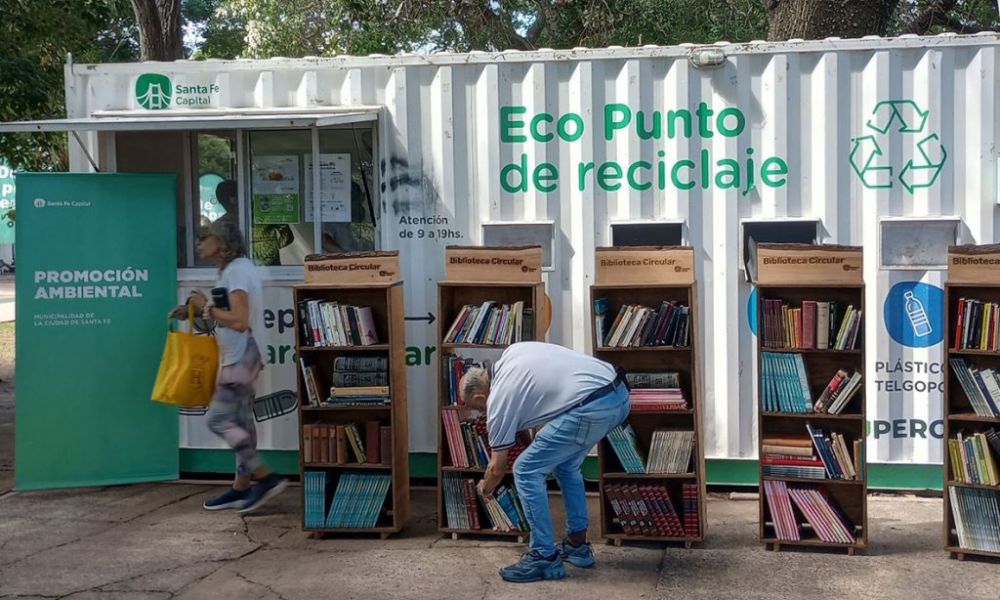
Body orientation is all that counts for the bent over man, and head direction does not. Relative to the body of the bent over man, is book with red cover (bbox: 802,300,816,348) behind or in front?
behind

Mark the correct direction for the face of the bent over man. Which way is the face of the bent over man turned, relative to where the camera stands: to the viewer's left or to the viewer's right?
to the viewer's left

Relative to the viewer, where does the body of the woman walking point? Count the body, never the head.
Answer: to the viewer's left

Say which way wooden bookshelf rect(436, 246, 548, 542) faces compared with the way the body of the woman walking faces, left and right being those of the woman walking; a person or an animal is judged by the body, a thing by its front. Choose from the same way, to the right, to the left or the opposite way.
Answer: to the left

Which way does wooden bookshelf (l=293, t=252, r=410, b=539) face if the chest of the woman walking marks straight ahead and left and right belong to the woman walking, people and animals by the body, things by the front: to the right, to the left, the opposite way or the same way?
to the left

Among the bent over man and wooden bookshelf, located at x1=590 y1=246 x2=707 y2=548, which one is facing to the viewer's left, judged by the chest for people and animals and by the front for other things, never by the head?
the bent over man

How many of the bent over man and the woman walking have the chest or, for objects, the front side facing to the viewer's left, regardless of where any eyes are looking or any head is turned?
2

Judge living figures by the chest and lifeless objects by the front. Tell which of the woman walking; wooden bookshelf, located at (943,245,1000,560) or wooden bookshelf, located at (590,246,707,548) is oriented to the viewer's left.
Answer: the woman walking

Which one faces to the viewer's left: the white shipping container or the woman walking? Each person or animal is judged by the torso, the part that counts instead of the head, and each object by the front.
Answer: the woman walking

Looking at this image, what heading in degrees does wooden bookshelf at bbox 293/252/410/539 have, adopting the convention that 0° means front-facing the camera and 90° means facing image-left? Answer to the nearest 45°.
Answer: approximately 0°

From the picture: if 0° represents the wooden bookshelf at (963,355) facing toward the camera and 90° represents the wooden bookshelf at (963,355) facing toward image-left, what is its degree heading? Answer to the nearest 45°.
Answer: approximately 0°
